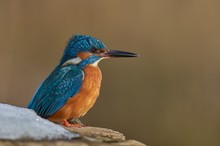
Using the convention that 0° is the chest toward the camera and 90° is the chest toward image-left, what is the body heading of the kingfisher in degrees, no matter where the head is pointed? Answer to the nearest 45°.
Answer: approximately 270°
